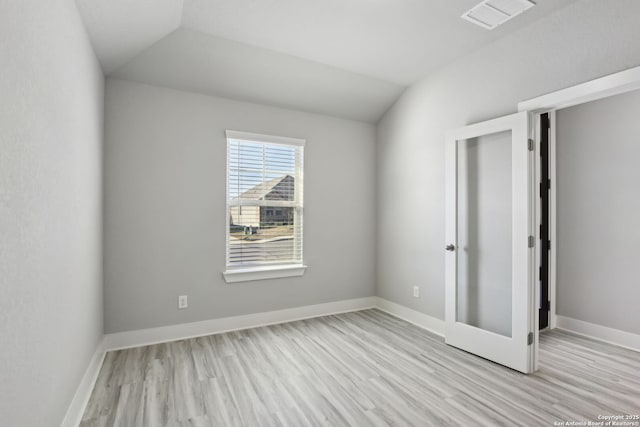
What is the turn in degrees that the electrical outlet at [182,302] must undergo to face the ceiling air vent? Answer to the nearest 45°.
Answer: approximately 45° to its left

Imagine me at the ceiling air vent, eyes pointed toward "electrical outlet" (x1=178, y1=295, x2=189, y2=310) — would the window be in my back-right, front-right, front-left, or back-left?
front-right

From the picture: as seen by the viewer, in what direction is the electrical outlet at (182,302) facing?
toward the camera

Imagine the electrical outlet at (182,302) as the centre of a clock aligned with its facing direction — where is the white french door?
The white french door is roughly at 10 o'clock from the electrical outlet.

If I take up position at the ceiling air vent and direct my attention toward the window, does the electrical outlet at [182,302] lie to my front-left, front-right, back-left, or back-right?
front-left
